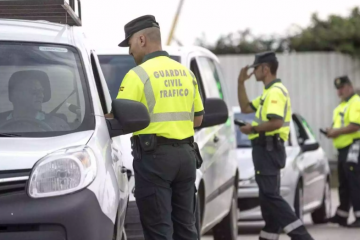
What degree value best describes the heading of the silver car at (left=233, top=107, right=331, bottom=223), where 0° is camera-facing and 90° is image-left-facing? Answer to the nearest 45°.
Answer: approximately 45°

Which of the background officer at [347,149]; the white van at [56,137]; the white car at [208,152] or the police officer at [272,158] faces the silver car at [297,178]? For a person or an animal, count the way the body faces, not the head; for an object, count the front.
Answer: the background officer

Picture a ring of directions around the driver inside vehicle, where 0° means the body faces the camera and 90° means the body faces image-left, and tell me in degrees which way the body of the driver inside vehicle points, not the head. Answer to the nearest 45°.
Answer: approximately 0°

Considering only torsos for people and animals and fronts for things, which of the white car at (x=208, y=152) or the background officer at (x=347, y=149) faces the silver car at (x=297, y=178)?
the background officer

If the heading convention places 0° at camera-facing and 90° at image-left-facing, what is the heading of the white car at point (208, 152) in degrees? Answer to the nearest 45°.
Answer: approximately 45°

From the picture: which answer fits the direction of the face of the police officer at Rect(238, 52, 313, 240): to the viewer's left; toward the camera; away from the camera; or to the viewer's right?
to the viewer's left

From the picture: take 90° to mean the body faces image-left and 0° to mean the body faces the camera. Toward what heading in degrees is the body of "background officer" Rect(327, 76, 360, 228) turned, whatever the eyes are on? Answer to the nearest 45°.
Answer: approximately 45°
